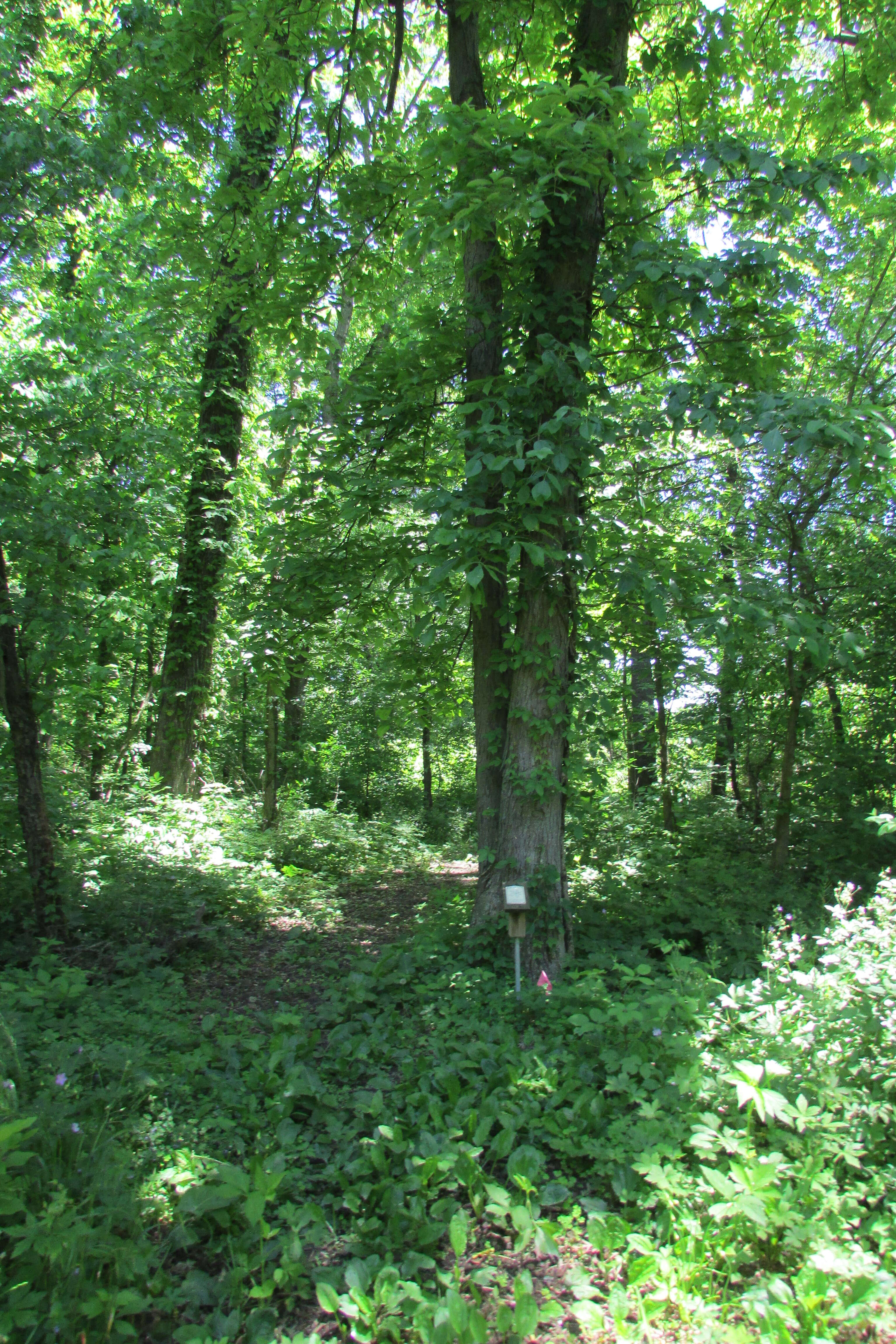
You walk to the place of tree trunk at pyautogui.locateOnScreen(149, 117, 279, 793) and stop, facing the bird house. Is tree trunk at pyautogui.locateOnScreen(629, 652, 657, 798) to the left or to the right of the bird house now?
left

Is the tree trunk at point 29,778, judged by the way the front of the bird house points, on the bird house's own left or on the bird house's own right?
on the bird house's own right

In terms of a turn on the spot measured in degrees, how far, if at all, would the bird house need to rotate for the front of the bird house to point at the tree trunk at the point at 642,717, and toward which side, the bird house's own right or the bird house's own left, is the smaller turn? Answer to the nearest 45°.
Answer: approximately 180°

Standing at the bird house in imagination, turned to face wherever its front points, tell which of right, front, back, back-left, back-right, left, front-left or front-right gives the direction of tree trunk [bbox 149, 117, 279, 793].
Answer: back-right

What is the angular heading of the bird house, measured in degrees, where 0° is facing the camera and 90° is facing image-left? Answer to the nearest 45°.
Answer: approximately 0°
